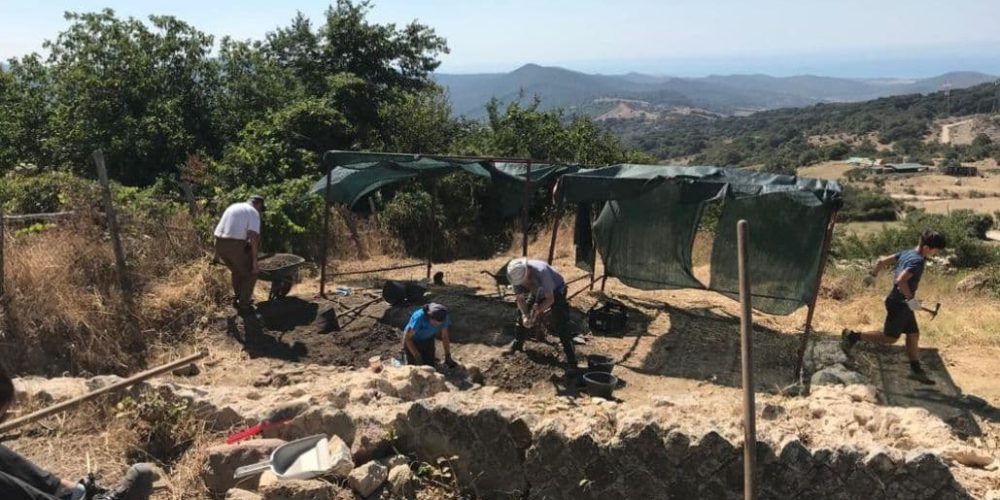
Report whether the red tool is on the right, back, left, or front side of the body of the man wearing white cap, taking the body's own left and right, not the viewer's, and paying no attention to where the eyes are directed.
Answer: front

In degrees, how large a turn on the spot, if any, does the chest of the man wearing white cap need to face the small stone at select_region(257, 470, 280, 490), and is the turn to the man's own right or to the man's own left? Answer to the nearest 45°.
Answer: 0° — they already face it

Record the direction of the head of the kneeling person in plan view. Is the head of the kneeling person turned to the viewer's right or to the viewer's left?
to the viewer's right

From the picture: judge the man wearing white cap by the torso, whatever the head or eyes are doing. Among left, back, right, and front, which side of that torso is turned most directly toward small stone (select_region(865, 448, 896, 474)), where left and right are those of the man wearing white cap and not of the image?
left

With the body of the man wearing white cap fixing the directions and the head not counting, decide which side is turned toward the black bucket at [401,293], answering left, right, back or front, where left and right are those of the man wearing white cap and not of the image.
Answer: right

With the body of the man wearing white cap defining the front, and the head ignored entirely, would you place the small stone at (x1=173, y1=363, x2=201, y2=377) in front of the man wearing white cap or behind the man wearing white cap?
in front
